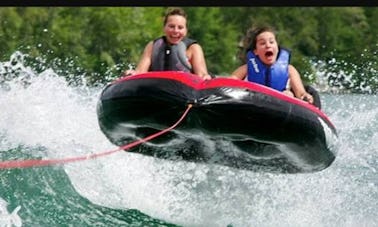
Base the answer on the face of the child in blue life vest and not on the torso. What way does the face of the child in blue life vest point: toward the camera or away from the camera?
toward the camera

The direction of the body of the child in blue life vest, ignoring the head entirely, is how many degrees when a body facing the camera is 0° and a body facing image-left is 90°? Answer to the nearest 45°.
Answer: approximately 0°
